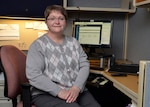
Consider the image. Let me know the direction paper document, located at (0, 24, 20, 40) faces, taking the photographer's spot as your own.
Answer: facing the viewer

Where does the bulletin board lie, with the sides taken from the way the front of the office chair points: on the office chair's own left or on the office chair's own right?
on the office chair's own left

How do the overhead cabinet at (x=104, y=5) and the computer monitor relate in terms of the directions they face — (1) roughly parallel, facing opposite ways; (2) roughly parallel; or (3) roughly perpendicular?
roughly parallel

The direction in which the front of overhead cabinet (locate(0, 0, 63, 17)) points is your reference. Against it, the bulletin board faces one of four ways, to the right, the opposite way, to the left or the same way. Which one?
the same way

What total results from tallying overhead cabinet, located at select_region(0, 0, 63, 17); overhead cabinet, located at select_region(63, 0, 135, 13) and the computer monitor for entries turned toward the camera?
3

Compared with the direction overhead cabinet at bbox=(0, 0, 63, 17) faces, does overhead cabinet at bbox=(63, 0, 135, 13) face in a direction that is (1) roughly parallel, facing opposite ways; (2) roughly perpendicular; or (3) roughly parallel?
roughly parallel

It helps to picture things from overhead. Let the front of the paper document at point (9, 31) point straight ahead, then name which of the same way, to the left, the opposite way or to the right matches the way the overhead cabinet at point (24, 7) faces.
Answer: the same way

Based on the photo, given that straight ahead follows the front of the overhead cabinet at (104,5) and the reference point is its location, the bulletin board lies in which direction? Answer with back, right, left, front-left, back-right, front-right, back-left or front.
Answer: right

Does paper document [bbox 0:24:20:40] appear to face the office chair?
yes

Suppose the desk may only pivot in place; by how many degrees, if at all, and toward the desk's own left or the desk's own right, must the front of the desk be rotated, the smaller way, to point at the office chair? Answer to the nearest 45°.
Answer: approximately 45° to the desk's own right

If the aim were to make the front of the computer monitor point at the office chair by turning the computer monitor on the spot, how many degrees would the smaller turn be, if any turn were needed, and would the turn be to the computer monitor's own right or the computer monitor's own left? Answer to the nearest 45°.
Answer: approximately 45° to the computer monitor's own right

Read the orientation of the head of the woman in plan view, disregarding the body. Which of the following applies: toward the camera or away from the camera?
toward the camera

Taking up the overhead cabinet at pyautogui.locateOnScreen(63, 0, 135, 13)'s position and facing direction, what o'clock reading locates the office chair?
The office chair is roughly at 1 o'clock from the overhead cabinet.

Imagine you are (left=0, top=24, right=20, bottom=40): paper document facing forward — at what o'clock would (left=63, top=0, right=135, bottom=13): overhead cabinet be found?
The overhead cabinet is roughly at 9 o'clock from the paper document.

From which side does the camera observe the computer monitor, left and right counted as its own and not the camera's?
front

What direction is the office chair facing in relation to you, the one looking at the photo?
facing the viewer and to the right of the viewer

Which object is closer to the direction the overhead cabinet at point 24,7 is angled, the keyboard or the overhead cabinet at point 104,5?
the keyboard

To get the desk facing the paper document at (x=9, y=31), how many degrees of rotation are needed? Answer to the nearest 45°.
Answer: approximately 90° to its right

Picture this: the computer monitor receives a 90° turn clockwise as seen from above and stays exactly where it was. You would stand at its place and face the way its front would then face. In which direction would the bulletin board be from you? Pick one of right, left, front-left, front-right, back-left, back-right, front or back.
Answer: front
